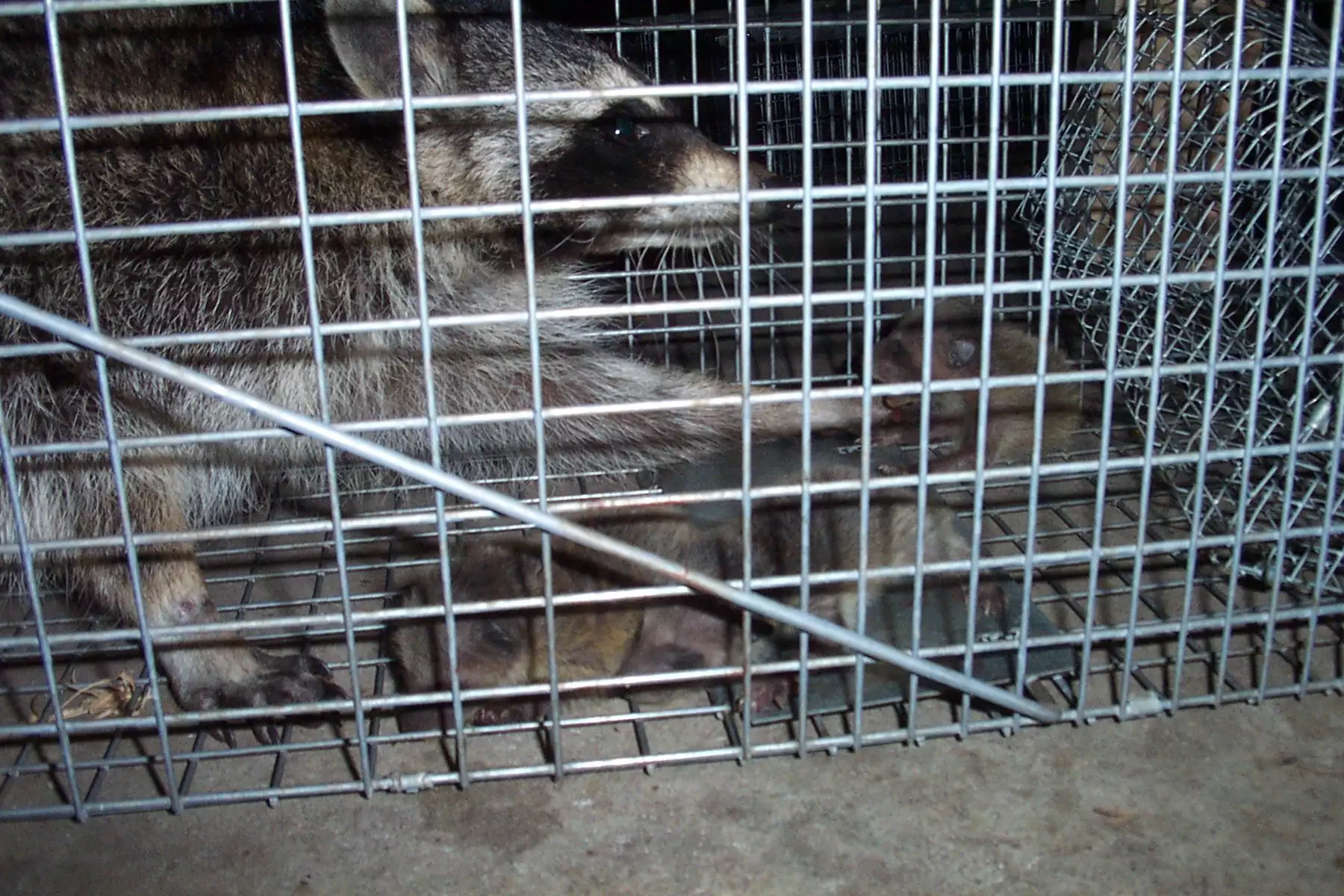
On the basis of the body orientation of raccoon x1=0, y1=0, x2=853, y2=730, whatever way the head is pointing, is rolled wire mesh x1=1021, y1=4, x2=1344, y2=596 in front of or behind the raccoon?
in front

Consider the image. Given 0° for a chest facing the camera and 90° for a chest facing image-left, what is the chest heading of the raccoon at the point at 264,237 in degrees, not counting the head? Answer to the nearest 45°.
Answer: approximately 270°

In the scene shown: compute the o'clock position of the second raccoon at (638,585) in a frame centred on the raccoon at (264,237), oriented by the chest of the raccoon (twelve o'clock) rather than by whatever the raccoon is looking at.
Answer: The second raccoon is roughly at 1 o'clock from the raccoon.
